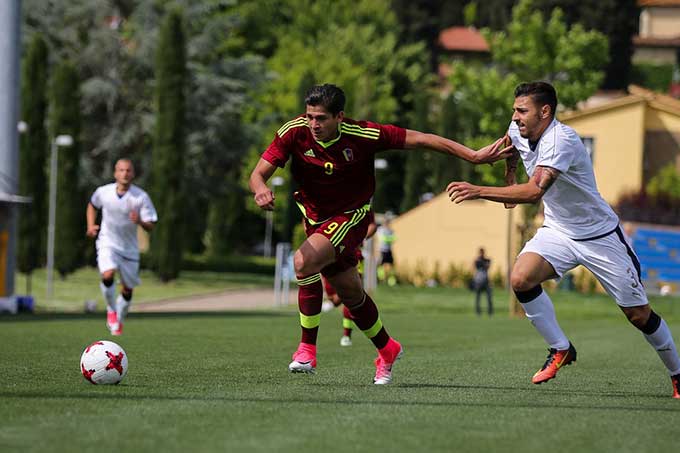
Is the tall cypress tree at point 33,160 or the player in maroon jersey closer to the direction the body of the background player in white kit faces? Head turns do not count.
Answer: the player in maroon jersey

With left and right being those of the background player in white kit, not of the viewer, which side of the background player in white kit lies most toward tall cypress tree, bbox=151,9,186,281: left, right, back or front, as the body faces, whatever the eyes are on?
back

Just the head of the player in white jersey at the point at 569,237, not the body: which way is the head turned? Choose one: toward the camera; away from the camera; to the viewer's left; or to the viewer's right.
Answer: to the viewer's left

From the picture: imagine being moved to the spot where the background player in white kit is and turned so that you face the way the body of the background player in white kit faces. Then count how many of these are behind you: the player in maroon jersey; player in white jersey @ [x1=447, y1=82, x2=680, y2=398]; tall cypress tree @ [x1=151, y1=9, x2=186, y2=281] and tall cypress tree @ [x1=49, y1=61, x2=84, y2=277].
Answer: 2

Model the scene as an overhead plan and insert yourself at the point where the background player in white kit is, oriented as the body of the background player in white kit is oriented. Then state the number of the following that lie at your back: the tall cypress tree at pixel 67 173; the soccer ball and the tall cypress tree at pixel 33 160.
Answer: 2

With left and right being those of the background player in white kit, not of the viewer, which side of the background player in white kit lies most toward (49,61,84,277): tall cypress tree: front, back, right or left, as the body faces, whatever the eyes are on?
back

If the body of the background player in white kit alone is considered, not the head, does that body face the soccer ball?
yes

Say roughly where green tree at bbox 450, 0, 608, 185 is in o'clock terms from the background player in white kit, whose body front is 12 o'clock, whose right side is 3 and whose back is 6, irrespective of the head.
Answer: The green tree is roughly at 7 o'clock from the background player in white kit.

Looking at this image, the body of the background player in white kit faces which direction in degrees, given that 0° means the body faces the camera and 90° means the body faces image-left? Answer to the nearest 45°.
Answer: approximately 0°

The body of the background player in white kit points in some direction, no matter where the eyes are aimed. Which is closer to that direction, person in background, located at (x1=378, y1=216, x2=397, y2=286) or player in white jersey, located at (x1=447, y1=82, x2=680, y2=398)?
the player in white jersey
